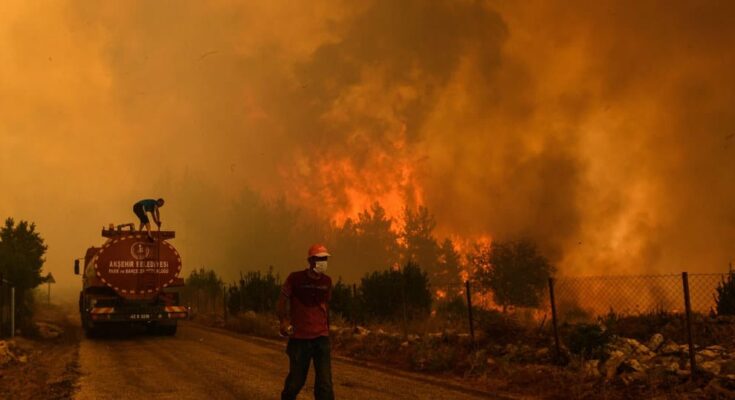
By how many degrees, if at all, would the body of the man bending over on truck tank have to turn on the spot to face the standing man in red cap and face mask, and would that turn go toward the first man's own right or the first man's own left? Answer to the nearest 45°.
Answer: approximately 90° to the first man's own right

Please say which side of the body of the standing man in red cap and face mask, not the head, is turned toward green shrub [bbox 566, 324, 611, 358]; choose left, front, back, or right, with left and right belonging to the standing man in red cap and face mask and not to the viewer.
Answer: left

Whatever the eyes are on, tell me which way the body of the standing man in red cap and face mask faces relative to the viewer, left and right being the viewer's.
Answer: facing the viewer and to the right of the viewer

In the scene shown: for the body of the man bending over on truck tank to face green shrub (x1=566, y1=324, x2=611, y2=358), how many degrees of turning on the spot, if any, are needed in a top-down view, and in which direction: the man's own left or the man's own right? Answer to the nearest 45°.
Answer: approximately 45° to the man's own right

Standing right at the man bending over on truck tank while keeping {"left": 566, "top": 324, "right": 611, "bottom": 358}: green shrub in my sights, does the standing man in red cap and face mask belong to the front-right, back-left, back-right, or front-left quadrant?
front-right

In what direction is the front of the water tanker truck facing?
away from the camera

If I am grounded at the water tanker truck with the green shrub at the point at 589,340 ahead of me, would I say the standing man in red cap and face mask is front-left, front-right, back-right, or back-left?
front-right

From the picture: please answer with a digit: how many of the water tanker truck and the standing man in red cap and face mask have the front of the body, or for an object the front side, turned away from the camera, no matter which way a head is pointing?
1

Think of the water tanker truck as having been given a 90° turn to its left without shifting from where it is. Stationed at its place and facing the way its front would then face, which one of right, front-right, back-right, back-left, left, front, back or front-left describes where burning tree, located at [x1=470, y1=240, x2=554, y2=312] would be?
back-right

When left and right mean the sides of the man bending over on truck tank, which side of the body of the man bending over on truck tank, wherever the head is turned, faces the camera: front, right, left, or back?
right

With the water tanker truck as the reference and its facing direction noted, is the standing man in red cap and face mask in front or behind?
behind

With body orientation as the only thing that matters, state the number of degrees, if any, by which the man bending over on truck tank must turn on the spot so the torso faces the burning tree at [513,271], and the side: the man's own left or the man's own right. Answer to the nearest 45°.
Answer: approximately 45° to the man's own left
